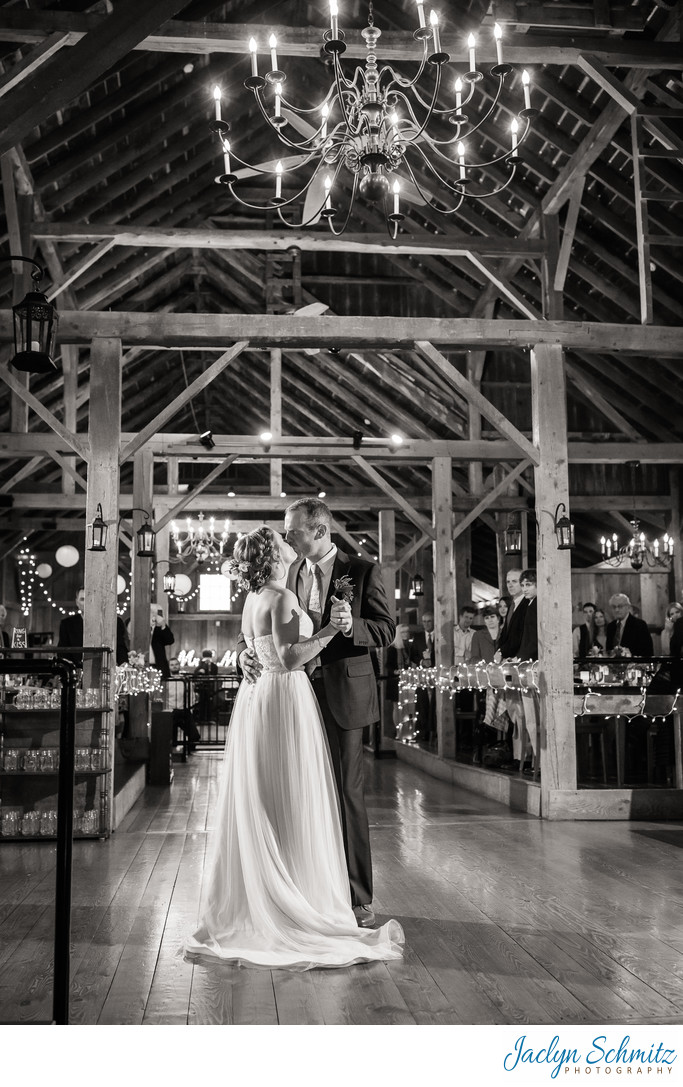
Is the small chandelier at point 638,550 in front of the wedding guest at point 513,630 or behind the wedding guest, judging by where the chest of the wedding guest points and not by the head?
behind

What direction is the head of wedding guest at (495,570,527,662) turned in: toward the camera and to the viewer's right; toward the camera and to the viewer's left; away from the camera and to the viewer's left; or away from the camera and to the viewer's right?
toward the camera and to the viewer's left

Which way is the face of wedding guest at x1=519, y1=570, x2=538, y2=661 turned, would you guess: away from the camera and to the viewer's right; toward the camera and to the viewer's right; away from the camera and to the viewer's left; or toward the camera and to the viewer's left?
toward the camera and to the viewer's left

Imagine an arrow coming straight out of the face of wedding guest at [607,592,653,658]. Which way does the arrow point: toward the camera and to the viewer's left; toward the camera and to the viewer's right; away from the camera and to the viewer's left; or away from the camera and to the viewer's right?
toward the camera and to the viewer's left

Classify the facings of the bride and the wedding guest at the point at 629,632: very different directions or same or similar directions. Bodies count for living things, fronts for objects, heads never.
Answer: very different directions

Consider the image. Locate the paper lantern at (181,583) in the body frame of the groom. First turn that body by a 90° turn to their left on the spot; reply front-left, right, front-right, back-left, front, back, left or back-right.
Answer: back-left

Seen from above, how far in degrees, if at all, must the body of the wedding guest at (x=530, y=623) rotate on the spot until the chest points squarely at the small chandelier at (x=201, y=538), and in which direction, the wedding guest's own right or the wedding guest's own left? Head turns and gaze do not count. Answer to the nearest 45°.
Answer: approximately 90° to the wedding guest's own right

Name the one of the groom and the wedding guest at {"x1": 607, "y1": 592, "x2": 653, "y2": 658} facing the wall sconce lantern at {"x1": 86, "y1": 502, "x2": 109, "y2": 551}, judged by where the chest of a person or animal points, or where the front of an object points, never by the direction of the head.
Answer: the wedding guest

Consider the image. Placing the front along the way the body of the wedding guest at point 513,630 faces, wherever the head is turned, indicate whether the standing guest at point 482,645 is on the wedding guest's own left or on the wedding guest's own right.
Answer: on the wedding guest's own right

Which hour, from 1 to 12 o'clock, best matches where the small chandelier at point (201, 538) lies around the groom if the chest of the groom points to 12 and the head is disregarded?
The small chandelier is roughly at 4 o'clock from the groom.

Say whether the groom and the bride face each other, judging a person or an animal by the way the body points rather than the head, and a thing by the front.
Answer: yes

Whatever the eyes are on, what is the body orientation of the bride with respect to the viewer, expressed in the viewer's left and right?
facing away from the viewer and to the right of the viewer
